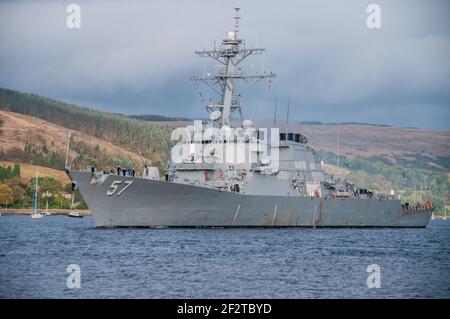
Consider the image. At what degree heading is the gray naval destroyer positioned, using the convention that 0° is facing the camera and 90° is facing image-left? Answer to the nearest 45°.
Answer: approximately 45°
